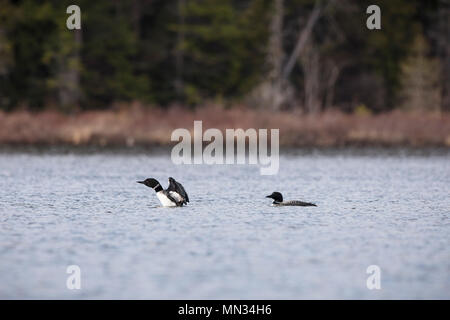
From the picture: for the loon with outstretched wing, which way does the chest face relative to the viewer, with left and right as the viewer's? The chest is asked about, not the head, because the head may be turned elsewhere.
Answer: facing to the left of the viewer
